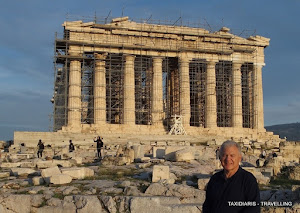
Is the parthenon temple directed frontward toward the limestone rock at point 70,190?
yes

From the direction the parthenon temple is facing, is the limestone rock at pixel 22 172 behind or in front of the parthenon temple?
in front

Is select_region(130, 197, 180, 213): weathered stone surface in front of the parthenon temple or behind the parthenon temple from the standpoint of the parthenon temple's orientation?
in front

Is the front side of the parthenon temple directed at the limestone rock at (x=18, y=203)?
yes

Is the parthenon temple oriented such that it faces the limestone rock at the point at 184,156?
yes

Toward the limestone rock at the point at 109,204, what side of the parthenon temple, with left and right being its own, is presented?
front

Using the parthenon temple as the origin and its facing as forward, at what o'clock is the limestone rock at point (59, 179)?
The limestone rock is roughly at 12 o'clock from the parthenon temple.

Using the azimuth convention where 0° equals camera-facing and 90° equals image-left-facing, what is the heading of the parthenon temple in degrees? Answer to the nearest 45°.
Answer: approximately 0°

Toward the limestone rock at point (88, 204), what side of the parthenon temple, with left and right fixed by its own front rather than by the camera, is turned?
front

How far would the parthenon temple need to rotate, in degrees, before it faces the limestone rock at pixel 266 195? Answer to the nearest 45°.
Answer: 0° — it already faces it
